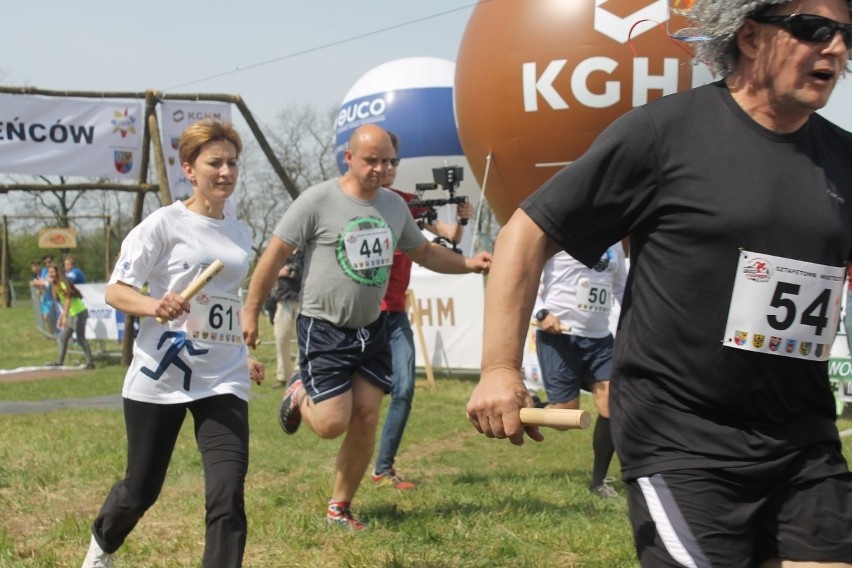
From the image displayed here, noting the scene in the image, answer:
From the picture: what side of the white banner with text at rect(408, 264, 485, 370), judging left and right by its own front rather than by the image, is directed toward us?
front

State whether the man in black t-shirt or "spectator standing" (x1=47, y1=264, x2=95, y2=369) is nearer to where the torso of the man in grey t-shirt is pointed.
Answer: the man in black t-shirt

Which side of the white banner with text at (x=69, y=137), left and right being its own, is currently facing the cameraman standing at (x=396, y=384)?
front

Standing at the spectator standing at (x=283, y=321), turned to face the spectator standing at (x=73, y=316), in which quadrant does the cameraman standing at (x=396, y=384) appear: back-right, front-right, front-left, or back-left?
back-left

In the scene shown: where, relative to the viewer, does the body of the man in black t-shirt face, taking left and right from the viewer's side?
facing the viewer and to the right of the viewer

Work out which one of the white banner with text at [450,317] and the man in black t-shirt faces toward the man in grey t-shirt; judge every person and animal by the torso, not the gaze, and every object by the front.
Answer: the white banner with text

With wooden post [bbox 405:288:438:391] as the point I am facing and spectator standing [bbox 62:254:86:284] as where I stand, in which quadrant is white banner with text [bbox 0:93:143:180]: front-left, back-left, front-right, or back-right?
front-right

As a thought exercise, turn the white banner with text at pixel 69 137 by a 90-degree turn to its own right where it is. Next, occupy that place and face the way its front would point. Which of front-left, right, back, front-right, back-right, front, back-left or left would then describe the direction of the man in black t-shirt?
left

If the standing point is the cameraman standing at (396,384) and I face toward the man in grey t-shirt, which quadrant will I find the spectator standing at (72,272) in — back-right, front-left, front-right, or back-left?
back-right

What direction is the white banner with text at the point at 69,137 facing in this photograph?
toward the camera

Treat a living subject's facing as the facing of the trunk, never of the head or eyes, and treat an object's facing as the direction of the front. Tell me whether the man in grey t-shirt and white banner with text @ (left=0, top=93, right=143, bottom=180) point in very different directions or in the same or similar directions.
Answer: same or similar directions

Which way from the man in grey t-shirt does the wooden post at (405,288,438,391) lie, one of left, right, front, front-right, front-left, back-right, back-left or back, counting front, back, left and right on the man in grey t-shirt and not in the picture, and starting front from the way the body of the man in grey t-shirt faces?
back-left

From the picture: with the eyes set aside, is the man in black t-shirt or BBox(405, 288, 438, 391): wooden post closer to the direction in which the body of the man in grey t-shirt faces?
the man in black t-shirt

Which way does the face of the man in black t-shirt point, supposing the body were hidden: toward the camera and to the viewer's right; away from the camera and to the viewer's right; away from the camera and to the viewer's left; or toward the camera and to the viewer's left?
toward the camera and to the viewer's right

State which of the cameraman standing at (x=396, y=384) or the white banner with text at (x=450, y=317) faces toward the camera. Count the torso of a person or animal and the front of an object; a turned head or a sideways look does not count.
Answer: the white banner with text
